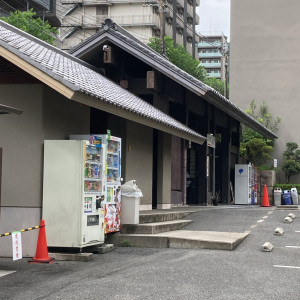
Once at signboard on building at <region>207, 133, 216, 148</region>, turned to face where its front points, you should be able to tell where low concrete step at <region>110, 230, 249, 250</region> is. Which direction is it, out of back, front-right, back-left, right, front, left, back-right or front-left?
front-right

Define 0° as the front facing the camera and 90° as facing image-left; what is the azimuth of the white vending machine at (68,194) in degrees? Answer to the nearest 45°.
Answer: approximately 315°

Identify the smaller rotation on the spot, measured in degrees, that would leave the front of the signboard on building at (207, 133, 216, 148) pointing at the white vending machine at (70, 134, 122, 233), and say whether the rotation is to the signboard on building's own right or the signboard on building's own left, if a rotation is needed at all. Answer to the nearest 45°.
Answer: approximately 45° to the signboard on building's own right

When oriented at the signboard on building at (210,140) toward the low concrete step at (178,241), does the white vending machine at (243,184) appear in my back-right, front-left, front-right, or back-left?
back-left

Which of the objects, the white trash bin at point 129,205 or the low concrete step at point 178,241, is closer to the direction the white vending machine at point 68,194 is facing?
the low concrete step

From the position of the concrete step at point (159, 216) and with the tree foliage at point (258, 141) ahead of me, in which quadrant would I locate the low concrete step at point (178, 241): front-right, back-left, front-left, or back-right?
back-right

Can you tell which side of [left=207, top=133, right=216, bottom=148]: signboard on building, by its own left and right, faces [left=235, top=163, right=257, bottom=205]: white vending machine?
left

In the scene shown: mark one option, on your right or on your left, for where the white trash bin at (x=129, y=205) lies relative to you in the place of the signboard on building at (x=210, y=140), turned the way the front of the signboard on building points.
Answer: on your right

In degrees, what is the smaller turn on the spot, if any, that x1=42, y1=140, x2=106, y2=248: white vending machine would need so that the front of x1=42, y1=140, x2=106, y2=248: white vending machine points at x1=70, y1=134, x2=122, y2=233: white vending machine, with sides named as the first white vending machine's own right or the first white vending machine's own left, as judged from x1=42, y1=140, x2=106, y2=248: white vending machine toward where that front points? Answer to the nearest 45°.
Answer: approximately 90° to the first white vending machine's own left
